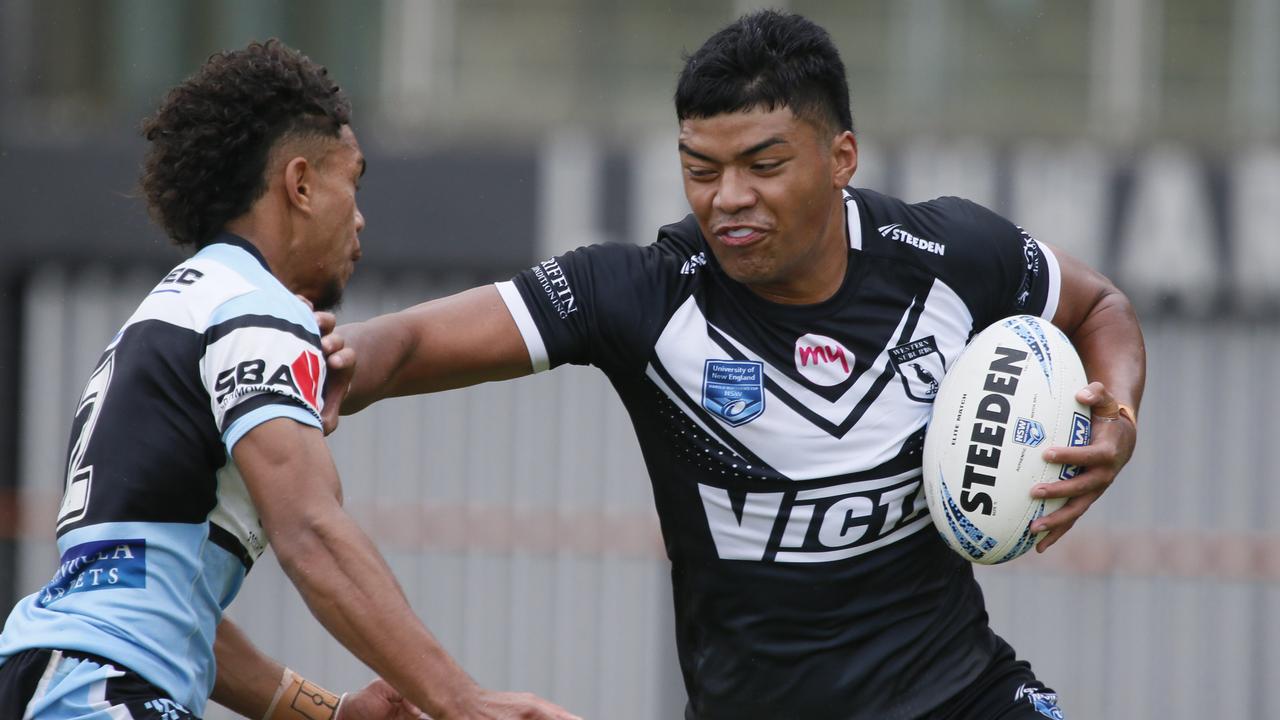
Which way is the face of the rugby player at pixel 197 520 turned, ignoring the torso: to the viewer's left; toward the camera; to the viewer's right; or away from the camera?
to the viewer's right

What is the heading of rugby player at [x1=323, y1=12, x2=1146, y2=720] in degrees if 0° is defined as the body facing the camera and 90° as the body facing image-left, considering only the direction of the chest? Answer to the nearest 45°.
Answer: approximately 0°

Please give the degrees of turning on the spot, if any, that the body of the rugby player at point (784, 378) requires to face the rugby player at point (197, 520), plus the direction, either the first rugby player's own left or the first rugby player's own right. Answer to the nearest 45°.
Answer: approximately 45° to the first rugby player's own right
